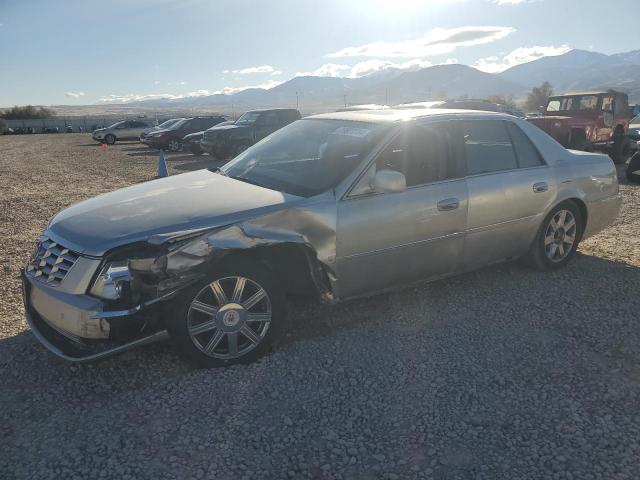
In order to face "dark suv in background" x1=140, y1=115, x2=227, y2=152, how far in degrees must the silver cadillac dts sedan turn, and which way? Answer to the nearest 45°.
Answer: approximately 135° to its right

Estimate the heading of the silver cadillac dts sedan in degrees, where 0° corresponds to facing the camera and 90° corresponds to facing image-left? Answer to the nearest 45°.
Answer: approximately 45°

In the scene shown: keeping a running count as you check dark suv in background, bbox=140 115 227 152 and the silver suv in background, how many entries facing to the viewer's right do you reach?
0

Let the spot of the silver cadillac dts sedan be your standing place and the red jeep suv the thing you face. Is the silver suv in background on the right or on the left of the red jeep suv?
left

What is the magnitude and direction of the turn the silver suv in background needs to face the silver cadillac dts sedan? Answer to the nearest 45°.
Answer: approximately 45° to its left

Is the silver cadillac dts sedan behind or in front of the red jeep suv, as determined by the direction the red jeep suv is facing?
in front

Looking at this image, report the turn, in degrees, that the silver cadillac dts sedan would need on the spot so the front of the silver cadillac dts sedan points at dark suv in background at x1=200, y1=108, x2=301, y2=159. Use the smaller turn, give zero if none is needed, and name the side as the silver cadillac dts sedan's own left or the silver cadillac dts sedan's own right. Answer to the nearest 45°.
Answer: approximately 135° to the silver cadillac dts sedan's own right
